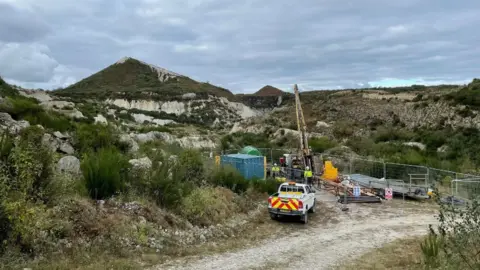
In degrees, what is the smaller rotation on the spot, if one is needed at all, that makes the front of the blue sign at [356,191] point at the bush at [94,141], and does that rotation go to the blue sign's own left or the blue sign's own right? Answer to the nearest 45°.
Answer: approximately 90° to the blue sign's own right

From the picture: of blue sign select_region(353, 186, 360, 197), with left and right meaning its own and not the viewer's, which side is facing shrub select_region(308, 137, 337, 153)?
back

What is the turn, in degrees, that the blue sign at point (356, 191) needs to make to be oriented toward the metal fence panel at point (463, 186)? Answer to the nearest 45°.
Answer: approximately 90° to its left

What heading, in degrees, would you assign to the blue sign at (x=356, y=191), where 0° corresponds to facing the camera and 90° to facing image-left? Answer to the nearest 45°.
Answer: approximately 0°

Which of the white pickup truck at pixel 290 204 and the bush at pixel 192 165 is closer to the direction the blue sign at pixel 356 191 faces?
the white pickup truck

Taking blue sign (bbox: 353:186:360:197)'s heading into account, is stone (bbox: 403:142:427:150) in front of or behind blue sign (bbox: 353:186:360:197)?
behind
